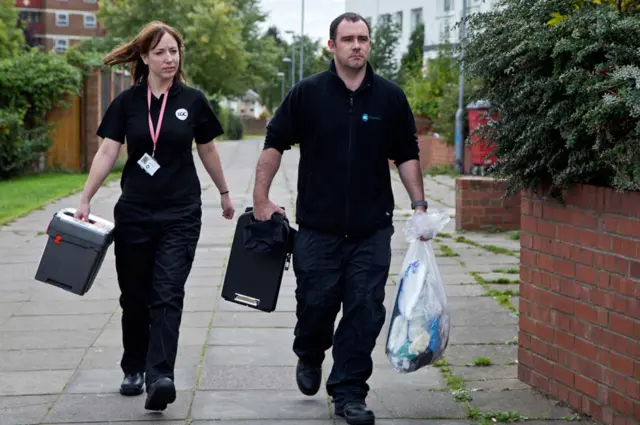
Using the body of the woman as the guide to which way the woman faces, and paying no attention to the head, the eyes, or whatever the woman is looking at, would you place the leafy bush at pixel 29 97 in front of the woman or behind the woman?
behind

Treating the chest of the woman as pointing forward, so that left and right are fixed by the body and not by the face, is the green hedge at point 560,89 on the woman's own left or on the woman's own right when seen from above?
on the woman's own left

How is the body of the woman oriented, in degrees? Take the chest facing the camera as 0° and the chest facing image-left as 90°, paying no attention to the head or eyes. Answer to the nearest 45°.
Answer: approximately 0°

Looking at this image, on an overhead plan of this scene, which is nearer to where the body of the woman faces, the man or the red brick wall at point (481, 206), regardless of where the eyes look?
the man

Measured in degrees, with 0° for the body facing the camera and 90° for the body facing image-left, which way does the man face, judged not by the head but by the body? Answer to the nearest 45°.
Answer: approximately 0°

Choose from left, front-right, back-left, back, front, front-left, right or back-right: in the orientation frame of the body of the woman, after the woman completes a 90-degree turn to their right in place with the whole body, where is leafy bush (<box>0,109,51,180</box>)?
right

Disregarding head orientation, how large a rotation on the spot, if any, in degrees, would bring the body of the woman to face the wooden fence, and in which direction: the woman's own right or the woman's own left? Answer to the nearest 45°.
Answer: approximately 180°

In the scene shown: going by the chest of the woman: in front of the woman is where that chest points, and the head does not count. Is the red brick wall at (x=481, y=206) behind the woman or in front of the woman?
behind

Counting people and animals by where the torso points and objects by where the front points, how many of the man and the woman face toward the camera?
2

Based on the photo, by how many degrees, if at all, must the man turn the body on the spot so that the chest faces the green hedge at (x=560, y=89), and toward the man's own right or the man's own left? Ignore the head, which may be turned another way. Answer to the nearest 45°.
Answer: approximately 90° to the man's own left

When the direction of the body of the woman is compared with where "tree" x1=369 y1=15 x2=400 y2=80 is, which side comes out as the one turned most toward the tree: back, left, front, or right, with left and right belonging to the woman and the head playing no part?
back

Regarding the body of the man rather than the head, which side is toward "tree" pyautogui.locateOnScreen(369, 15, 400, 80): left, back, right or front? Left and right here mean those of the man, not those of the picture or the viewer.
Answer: back
